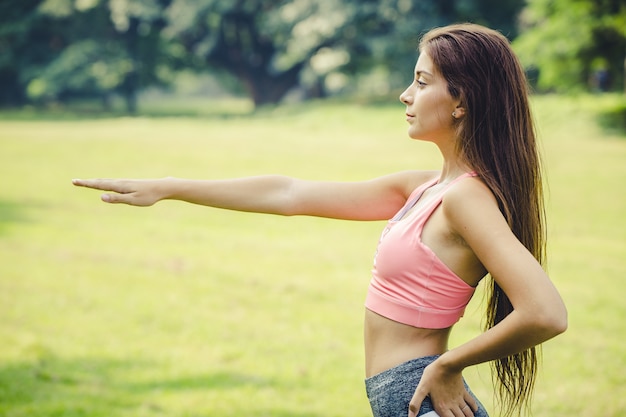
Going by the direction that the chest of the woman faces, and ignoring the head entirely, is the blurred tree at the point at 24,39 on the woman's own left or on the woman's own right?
on the woman's own right

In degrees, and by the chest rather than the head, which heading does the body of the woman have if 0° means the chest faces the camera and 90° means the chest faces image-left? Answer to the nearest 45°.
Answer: approximately 90°

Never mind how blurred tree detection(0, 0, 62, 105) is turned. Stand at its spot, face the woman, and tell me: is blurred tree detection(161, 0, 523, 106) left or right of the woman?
left

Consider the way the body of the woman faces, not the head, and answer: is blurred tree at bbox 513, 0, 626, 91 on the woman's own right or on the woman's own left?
on the woman's own right

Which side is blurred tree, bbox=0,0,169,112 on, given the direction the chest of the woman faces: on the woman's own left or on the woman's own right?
on the woman's own right

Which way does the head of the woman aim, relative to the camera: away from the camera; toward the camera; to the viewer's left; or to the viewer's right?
to the viewer's left

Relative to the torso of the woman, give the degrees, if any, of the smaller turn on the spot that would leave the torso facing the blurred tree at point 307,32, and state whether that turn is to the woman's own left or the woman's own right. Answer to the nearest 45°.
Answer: approximately 90° to the woman's own right
